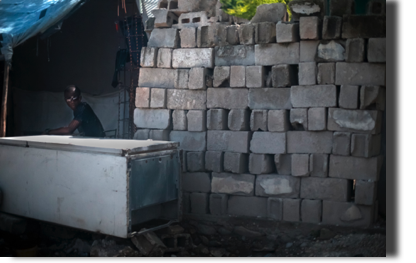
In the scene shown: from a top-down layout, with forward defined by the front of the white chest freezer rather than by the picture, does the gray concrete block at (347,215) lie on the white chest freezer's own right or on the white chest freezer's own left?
on the white chest freezer's own left

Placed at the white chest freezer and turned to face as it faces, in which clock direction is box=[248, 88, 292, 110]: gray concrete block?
The gray concrete block is roughly at 7 o'clock from the white chest freezer.

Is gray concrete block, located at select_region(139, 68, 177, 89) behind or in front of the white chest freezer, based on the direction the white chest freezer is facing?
behind

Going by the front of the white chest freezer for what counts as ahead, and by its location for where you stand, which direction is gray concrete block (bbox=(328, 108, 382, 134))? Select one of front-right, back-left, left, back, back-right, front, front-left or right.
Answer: back-left

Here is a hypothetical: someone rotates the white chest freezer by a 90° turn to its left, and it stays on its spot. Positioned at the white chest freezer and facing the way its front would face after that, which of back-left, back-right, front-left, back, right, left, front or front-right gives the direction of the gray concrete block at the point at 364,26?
front-left

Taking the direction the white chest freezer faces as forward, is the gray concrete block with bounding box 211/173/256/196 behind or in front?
behind

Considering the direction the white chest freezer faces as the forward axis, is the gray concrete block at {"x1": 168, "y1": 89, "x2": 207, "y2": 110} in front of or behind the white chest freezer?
behind
